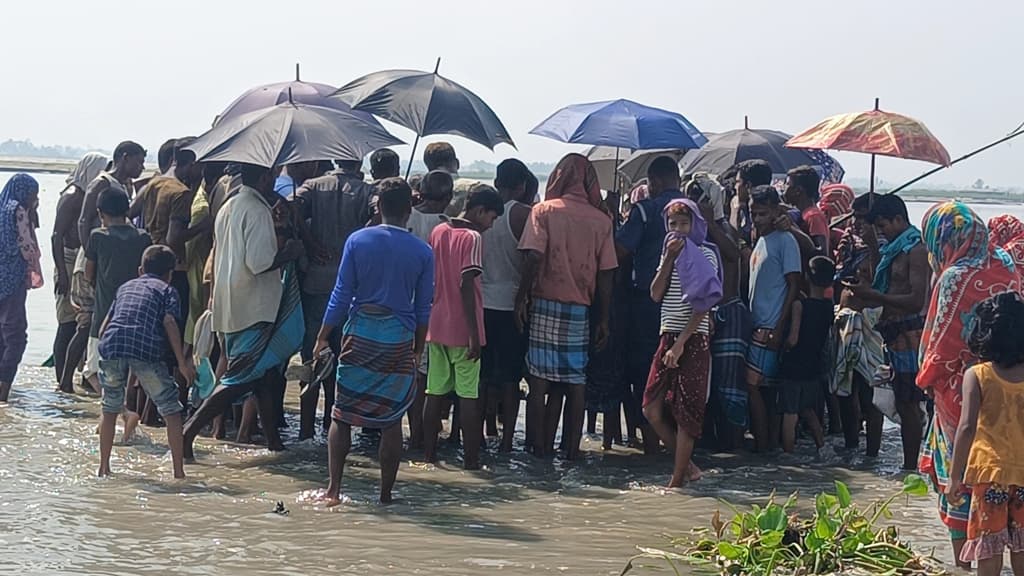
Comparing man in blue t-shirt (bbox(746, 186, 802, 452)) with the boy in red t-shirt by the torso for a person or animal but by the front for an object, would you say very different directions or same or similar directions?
very different directions

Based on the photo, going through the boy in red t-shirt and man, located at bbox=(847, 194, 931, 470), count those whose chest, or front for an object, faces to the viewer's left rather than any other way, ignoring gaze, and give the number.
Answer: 1

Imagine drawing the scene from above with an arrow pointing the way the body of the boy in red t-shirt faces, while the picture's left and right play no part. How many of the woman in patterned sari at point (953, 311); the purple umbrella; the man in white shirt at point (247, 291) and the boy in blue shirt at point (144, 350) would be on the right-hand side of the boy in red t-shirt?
1

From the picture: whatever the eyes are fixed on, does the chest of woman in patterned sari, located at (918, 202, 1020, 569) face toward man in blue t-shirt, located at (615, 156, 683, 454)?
yes

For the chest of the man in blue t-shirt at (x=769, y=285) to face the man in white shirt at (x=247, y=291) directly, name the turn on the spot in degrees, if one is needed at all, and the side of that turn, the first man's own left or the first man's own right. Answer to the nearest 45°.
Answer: approximately 45° to the first man's own right

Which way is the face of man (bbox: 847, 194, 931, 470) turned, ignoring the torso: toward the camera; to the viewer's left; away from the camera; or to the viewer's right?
to the viewer's left

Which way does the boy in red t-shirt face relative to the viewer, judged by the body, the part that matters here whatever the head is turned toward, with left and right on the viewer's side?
facing away from the viewer and to the right of the viewer

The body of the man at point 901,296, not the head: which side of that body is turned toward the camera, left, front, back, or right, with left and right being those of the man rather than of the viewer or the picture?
left

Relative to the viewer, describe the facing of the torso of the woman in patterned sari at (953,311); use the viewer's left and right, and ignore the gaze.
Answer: facing away from the viewer and to the left of the viewer

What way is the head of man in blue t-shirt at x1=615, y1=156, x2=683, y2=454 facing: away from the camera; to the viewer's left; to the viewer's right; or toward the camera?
away from the camera

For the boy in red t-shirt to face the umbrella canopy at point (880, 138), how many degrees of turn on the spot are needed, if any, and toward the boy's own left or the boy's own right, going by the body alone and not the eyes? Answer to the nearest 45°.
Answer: approximately 45° to the boy's own right

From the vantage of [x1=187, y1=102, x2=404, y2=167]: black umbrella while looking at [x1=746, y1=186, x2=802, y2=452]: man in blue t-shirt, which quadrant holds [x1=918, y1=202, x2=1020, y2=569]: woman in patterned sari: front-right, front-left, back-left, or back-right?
front-right

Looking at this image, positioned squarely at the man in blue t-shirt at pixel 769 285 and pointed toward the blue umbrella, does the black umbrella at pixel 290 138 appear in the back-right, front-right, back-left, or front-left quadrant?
front-left

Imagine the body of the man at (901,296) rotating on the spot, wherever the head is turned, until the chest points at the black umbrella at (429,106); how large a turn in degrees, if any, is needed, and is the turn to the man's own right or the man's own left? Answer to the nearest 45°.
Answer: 0° — they already face it

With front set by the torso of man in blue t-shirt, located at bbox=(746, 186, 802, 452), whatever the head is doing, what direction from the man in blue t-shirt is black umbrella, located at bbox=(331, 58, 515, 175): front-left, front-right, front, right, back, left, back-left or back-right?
front-right
